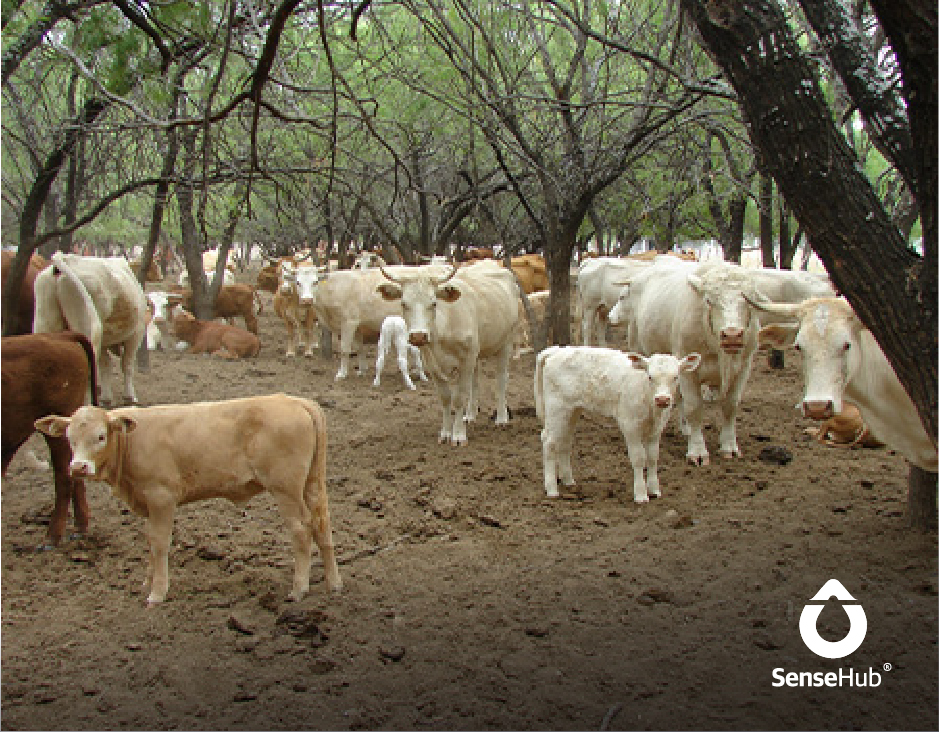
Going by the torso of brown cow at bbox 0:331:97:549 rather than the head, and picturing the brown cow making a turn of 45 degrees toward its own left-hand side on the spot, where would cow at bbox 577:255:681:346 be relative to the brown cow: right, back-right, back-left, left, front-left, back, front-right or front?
back

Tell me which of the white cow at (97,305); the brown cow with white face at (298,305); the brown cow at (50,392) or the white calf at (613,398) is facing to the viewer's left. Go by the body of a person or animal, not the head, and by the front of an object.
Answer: the brown cow at (50,392)

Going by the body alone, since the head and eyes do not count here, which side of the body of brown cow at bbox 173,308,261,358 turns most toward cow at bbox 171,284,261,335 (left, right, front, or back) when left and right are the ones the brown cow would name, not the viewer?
right

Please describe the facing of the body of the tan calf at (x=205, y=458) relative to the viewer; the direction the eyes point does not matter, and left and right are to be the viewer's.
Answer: facing to the left of the viewer

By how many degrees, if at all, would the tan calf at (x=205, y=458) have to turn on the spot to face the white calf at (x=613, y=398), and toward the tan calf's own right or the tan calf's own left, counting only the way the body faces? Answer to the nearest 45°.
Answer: approximately 180°

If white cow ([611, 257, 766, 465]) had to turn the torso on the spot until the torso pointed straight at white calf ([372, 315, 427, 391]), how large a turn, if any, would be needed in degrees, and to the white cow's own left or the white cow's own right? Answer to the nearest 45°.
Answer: approximately 180°

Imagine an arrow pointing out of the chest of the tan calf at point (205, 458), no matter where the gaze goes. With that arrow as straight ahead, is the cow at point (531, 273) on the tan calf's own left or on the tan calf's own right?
on the tan calf's own right

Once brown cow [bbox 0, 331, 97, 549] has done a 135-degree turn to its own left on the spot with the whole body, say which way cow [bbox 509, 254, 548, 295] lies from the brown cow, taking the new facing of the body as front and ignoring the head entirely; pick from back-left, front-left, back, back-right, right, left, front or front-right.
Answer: left

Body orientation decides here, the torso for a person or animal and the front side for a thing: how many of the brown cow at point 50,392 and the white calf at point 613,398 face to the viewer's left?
1

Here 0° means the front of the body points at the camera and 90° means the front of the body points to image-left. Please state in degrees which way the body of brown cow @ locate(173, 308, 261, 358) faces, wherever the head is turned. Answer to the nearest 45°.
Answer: approximately 90°

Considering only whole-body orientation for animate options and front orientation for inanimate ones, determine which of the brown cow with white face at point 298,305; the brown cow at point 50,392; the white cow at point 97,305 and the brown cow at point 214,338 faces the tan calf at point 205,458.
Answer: the brown cow with white face at point 298,305
